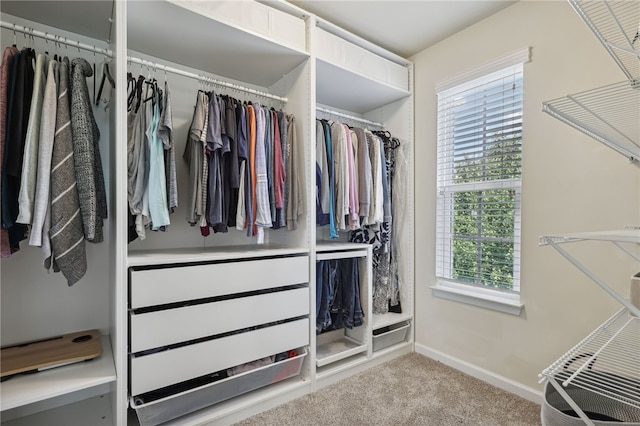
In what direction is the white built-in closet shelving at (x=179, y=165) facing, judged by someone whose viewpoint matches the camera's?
facing the viewer and to the right of the viewer

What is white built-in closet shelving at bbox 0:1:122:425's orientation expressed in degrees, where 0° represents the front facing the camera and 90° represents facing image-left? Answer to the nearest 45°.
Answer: approximately 315°

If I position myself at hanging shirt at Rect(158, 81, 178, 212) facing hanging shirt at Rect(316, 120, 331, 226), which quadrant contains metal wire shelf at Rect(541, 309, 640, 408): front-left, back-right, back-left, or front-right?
front-right

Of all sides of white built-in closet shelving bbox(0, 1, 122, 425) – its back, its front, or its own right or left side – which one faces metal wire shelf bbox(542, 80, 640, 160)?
front

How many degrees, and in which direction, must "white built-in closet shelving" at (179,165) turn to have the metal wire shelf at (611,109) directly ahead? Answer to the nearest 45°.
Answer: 0° — it already faces it

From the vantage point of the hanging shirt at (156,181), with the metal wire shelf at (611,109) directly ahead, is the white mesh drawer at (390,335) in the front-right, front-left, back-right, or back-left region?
front-left

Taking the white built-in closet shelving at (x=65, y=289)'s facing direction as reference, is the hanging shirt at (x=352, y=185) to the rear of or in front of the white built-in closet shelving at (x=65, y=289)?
in front
